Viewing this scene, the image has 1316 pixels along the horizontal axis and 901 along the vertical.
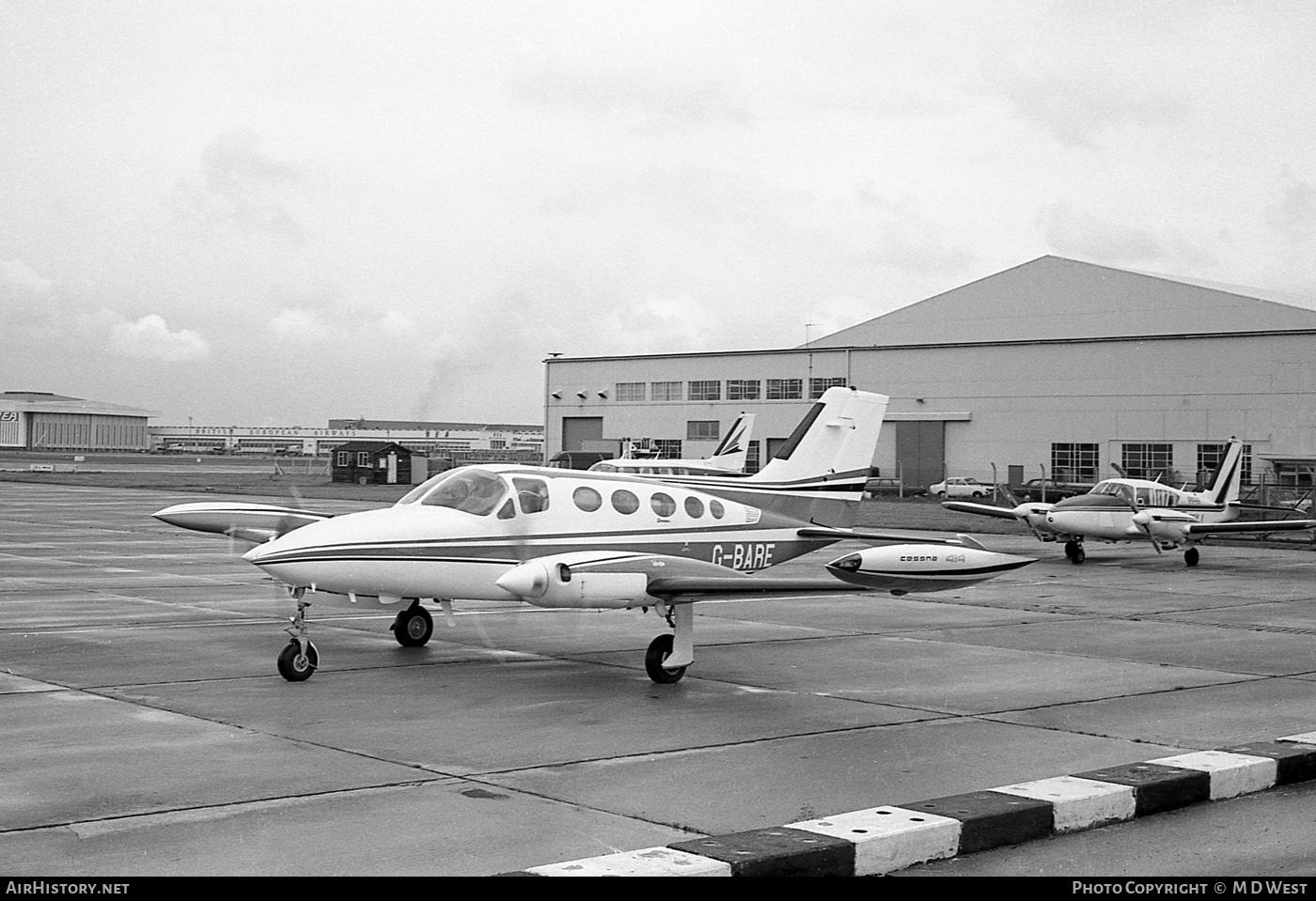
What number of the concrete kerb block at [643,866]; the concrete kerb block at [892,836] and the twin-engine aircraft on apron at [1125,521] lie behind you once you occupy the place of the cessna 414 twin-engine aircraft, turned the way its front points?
1

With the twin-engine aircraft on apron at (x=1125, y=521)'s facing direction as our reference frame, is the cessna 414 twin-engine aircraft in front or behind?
in front

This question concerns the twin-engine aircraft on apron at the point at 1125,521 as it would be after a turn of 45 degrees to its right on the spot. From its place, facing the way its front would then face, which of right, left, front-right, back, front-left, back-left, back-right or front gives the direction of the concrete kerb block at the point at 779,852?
left

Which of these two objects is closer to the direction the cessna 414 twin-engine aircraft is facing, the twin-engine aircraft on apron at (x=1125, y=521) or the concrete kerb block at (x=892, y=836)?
the concrete kerb block

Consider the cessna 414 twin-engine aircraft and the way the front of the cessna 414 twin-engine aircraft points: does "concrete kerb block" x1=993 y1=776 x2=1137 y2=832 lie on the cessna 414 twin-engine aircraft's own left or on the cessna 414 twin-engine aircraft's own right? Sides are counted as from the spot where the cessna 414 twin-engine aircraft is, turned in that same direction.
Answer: on the cessna 414 twin-engine aircraft's own left

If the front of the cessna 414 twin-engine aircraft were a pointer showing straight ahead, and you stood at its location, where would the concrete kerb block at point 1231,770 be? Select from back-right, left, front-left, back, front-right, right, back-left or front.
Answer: left

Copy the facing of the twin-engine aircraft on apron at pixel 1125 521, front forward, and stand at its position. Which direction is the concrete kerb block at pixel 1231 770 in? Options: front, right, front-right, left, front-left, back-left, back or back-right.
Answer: front-left

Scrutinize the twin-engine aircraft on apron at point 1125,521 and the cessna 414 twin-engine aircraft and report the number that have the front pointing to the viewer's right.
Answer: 0

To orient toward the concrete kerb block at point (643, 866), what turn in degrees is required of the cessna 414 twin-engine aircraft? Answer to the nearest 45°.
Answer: approximately 45° to its left

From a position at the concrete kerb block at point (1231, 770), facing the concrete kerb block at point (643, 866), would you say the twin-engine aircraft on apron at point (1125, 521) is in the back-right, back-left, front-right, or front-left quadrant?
back-right

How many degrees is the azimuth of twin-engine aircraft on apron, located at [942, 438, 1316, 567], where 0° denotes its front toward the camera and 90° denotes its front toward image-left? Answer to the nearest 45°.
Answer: approximately 45°
